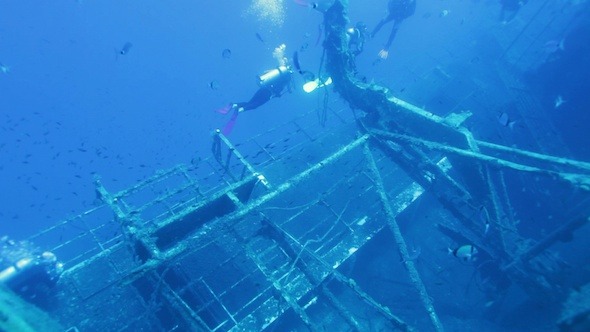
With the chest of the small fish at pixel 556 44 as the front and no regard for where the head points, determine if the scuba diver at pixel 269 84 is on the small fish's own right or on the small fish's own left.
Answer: on the small fish's own left

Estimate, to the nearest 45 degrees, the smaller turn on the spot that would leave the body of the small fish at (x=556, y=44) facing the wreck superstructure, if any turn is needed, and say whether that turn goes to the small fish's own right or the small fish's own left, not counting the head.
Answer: approximately 45° to the small fish's own left

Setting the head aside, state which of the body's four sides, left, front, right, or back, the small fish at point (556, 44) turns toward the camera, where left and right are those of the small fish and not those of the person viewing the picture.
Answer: left
